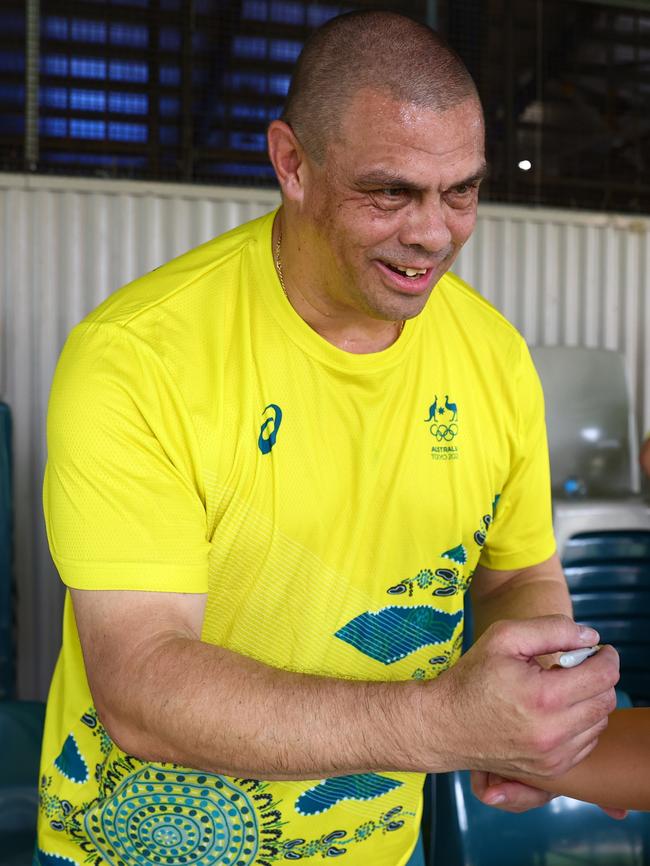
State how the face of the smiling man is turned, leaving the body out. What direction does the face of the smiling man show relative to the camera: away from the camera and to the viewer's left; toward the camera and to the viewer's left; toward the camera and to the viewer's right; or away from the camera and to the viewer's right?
toward the camera and to the viewer's right

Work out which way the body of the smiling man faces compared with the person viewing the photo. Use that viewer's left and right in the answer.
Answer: facing the viewer and to the right of the viewer
